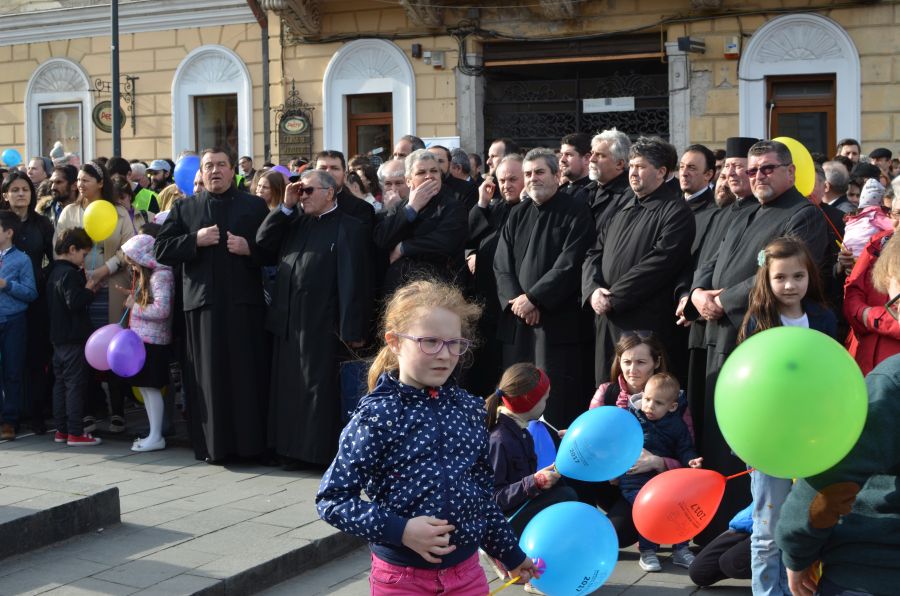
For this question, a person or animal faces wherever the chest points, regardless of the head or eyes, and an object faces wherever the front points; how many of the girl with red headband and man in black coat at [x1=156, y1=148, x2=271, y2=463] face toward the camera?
1

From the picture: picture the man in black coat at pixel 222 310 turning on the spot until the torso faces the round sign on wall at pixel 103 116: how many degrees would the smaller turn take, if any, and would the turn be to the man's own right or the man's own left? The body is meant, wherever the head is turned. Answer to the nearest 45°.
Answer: approximately 180°

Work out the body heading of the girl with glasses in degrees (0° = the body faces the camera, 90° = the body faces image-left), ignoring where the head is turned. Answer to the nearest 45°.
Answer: approximately 315°

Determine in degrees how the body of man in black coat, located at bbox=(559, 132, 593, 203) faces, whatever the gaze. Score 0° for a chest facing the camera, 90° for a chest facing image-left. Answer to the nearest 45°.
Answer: approximately 45°

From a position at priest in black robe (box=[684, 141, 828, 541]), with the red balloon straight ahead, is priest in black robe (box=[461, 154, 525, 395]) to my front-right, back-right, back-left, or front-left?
back-right

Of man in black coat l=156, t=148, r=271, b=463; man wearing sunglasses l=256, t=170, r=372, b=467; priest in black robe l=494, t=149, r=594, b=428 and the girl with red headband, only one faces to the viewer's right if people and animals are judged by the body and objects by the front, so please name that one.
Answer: the girl with red headband

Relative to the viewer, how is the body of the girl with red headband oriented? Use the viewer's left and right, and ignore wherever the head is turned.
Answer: facing to the right of the viewer

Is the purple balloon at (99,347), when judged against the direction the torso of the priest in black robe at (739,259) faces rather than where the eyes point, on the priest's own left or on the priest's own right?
on the priest's own right

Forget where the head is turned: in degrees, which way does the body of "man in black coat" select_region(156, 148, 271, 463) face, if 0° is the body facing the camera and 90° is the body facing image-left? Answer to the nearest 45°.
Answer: approximately 0°

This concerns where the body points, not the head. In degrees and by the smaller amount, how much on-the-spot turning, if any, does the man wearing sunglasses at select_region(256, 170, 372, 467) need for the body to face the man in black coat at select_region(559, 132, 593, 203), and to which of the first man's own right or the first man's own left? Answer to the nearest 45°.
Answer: approximately 135° to the first man's own left

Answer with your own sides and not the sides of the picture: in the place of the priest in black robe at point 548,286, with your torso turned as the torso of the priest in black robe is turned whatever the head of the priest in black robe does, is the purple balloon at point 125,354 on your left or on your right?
on your right
